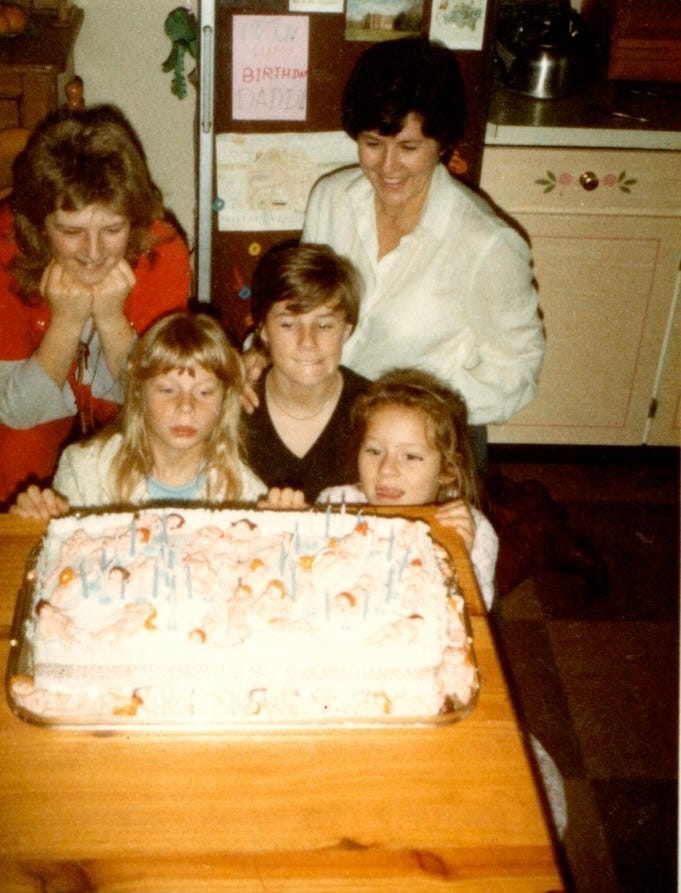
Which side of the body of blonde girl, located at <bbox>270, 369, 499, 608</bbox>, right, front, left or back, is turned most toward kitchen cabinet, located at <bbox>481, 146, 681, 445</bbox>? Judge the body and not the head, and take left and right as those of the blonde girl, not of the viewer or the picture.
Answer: back

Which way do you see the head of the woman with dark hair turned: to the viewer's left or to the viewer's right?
to the viewer's left

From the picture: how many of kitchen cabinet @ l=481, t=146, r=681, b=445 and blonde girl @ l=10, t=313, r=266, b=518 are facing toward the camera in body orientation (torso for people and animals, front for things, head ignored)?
2

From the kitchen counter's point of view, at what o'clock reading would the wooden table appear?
The wooden table is roughly at 12 o'clock from the kitchen counter.

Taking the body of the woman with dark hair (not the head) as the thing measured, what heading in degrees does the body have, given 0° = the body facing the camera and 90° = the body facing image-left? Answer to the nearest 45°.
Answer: approximately 45°

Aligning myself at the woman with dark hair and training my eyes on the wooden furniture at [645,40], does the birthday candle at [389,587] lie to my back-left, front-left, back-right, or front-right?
back-right

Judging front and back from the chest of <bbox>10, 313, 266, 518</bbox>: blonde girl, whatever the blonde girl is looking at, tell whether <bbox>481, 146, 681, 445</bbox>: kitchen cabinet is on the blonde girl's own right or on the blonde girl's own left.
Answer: on the blonde girl's own left
